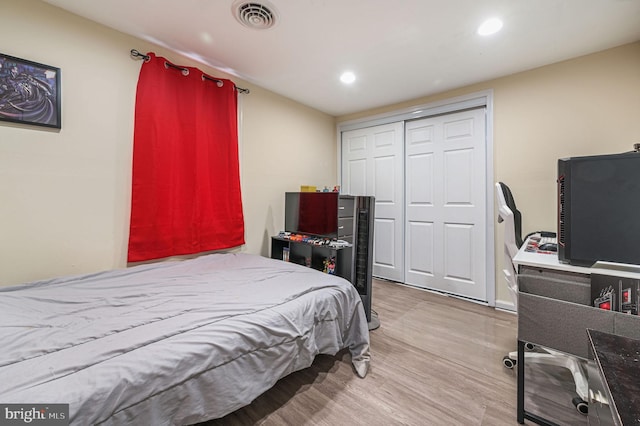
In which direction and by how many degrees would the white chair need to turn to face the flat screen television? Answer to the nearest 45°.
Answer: approximately 180°

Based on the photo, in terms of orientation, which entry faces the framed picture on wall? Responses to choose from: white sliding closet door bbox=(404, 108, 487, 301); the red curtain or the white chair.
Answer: the white sliding closet door

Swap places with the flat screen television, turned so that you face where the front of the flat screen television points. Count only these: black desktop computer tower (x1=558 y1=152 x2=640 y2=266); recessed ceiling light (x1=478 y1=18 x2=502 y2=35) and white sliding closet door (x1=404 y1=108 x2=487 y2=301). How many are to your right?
0

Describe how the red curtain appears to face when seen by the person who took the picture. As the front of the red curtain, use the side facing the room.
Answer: facing the viewer and to the right of the viewer

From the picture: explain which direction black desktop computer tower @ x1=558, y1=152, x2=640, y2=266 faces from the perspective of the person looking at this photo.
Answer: facing to the left of the viewer

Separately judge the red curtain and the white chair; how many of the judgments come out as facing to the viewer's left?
0

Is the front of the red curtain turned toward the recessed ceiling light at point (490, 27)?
yes

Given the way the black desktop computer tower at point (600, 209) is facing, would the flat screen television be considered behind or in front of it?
in front

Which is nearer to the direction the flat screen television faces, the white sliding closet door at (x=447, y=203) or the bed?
the bed

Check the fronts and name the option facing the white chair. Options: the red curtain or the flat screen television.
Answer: the red curtain

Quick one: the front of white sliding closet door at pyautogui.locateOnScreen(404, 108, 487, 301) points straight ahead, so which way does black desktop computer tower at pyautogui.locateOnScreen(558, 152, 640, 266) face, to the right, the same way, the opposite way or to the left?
to the right

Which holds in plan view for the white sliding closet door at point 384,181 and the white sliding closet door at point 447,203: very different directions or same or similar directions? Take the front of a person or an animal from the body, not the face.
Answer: same or similar directions

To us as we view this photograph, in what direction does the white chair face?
facing to the right of the viewer

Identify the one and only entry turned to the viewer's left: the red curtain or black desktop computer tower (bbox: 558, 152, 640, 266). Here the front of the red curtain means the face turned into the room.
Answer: the black desktop computer tower

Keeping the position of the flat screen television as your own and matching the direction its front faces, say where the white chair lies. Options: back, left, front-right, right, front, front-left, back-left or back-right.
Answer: left

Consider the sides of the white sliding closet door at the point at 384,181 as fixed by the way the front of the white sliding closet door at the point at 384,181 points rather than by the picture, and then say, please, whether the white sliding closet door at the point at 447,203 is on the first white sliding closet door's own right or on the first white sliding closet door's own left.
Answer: on the first white sliding closet door's own left

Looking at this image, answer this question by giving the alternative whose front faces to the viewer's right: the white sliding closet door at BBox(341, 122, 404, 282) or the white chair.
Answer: the white chair

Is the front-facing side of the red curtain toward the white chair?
yes

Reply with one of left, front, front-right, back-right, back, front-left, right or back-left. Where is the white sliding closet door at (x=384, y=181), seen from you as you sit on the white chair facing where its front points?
back-left
